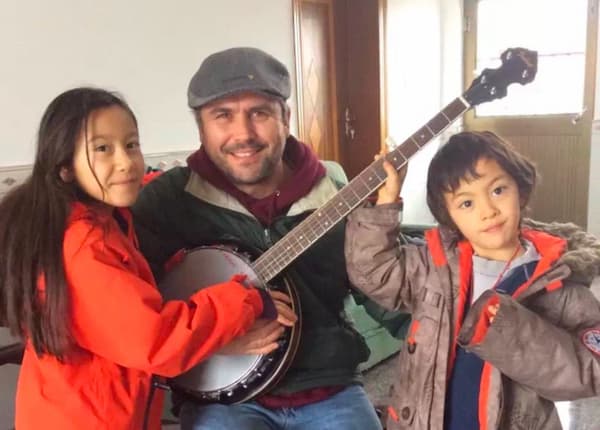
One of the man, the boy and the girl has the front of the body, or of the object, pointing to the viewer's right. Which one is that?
the girl

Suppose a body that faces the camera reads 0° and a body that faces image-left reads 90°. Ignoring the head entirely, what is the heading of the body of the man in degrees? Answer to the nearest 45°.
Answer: approximately 0°

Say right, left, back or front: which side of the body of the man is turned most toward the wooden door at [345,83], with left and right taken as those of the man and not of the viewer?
back

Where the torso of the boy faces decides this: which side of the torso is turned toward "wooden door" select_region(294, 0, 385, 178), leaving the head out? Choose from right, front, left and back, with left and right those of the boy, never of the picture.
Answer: back

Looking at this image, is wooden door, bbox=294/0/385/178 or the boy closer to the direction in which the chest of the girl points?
the boy

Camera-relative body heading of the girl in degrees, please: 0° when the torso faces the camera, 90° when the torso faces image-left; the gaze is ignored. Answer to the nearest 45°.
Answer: approximately 270°

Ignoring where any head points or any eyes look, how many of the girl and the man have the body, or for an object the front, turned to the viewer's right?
1
